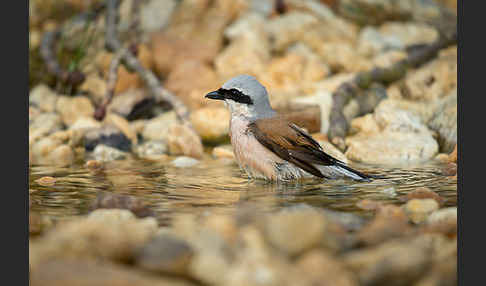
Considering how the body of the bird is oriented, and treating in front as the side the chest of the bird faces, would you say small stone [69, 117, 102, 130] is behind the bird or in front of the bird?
in front

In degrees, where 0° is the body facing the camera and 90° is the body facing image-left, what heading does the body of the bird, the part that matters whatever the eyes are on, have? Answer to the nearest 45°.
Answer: approximately 90°

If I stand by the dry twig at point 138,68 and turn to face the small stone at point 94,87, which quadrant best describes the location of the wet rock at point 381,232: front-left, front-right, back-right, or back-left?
back-left

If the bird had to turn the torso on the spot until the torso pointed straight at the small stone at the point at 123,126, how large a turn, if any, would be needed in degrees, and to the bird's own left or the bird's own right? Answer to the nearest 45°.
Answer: approximately 45° to the bird's own right

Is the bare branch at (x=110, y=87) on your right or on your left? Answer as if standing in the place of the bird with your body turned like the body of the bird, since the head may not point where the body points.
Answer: on your right

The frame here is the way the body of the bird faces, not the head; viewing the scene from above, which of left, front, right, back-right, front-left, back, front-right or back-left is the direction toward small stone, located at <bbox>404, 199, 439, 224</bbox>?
back-left

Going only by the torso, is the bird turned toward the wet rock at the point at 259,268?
no

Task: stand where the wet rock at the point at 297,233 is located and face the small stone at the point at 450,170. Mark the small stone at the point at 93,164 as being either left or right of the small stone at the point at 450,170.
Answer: left

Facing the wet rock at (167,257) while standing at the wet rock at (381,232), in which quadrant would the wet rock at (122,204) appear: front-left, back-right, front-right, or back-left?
front-right

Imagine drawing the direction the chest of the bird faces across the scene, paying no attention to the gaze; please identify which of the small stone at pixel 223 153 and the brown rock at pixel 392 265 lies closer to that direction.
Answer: the small stone

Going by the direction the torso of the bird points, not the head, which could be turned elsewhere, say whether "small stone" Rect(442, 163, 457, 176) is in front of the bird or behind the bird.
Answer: behind

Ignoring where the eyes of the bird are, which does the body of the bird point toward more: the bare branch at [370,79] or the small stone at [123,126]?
the small stone

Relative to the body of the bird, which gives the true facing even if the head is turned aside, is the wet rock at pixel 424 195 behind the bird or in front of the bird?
behind

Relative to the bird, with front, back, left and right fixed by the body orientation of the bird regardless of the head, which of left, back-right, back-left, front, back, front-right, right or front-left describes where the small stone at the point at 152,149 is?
front-right

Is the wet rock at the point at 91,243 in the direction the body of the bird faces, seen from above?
no

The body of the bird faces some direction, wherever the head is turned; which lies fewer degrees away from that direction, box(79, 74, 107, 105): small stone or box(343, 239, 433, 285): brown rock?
the small stone

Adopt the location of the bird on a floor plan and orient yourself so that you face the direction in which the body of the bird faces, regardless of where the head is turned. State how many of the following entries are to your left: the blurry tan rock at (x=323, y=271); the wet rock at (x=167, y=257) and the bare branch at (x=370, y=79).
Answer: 2

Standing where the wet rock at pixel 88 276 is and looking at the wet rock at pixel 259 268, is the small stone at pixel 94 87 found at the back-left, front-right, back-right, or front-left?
back-left

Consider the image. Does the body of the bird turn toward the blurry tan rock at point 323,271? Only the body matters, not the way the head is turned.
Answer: no

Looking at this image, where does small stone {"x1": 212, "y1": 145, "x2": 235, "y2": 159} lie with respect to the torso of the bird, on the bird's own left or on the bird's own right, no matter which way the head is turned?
on the bird's own right
